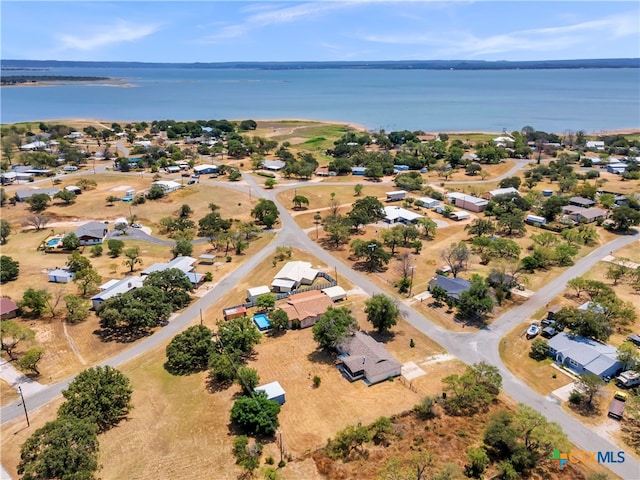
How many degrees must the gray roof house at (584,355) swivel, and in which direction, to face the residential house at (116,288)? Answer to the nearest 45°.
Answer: approximately 45° to its right

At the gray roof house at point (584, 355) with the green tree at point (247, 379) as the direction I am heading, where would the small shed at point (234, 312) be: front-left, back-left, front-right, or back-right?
front-right

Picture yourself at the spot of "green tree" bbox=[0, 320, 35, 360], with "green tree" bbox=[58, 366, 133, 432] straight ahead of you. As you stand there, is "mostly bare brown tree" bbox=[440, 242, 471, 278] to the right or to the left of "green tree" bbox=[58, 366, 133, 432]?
left

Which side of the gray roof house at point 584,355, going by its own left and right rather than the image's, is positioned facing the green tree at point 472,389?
front

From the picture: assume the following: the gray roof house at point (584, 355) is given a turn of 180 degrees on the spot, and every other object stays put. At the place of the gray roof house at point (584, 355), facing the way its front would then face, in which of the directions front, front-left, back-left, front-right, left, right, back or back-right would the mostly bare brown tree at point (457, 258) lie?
left

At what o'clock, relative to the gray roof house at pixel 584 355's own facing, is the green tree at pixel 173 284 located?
The green tree is roughly at 1 o'clock from the gray roof house.

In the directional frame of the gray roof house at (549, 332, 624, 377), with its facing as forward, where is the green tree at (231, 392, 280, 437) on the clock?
The green tree is roughly at 12 o'clock from the gray roof house.

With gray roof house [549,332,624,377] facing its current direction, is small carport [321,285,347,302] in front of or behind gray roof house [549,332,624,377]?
in front

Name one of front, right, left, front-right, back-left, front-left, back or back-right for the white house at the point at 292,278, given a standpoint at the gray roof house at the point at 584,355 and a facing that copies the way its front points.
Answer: front-right

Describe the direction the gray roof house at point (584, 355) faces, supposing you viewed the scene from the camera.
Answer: facing the viewer and to the left of the viewer

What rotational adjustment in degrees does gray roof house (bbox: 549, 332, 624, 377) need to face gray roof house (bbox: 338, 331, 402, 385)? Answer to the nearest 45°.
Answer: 0° — it already faces it

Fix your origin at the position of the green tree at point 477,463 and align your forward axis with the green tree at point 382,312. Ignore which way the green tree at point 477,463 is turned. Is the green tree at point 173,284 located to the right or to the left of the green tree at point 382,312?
left

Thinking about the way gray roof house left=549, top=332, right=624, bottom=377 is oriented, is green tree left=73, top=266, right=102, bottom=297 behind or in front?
in front

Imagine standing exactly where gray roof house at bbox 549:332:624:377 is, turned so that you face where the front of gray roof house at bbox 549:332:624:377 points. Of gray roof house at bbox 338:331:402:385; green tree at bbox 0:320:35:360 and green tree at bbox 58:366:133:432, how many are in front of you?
3

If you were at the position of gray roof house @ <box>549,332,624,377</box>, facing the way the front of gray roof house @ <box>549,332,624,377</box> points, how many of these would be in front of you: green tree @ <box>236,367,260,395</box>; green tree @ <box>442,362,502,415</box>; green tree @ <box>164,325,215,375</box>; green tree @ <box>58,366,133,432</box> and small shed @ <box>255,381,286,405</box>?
5

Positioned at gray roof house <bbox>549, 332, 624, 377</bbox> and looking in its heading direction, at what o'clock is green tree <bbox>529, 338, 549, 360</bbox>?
The green tree is roughly at 1 o'clock from the gray roof house.

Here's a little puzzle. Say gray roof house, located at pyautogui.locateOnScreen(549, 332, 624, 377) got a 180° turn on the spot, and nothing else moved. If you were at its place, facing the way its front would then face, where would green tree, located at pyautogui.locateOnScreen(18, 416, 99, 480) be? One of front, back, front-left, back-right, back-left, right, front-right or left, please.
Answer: back

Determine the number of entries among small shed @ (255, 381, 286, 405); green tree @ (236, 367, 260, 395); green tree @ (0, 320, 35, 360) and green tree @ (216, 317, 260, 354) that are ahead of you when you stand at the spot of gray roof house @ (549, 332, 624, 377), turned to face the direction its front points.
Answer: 4

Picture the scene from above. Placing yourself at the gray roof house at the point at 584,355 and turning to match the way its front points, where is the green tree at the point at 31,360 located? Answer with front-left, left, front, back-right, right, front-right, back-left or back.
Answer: front

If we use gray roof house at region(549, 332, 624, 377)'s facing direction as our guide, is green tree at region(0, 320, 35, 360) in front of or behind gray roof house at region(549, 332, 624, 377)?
in front
